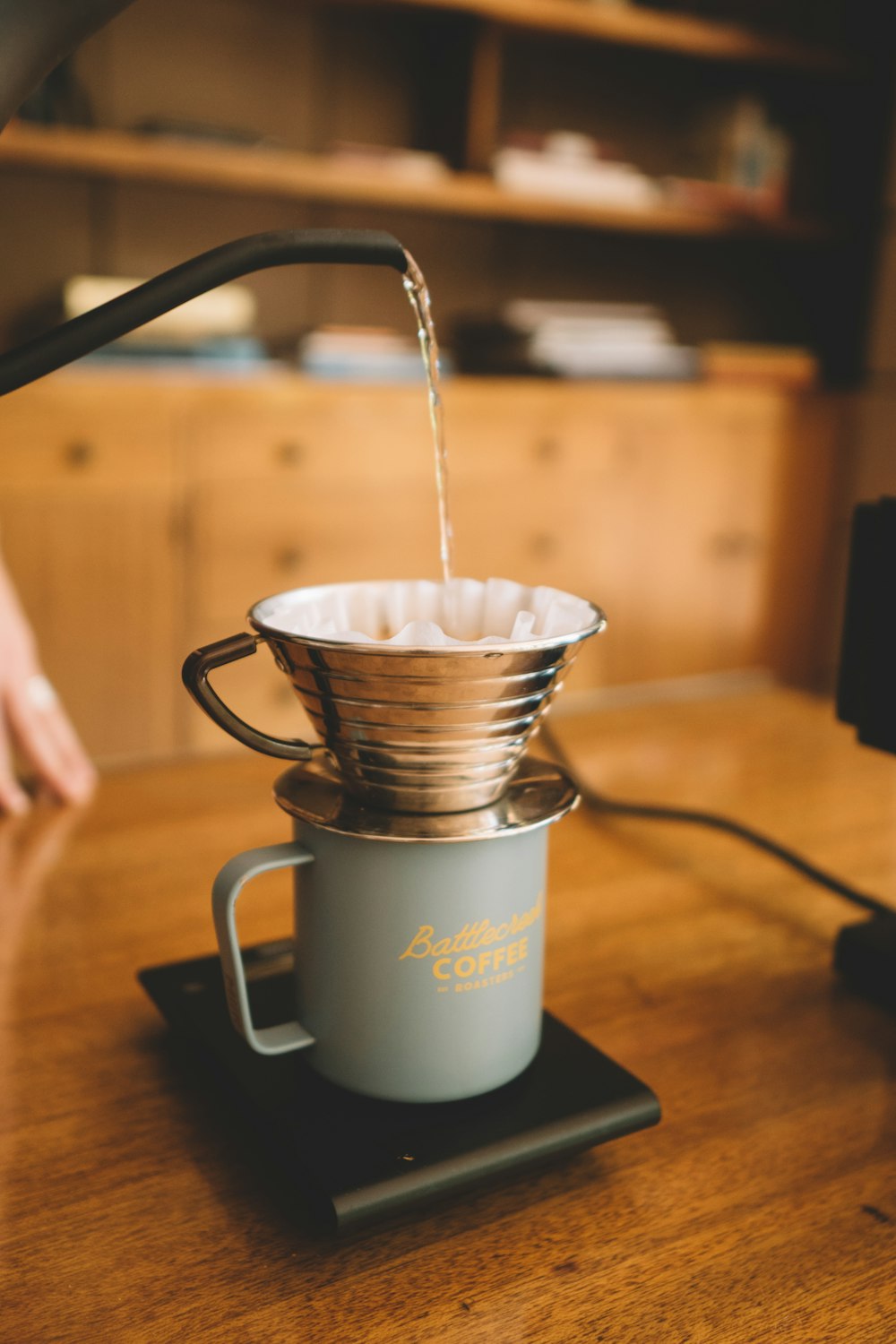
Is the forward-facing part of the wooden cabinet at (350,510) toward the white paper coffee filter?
yes

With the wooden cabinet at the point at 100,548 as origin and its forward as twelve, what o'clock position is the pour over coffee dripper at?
The pour over coffee dripper is roughly at 12 o'clock from the wooden cabinet.

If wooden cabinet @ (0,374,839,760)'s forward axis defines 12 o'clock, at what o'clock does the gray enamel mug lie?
The gray enamel mug is roughly at 12 o'clock from the wooden cabinet.

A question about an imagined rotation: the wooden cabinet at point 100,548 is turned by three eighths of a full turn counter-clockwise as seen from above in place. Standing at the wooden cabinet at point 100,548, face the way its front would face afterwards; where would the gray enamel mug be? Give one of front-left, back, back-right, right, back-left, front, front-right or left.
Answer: back-right

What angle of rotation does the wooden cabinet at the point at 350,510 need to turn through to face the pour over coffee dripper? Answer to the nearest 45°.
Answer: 0° — it already faces it

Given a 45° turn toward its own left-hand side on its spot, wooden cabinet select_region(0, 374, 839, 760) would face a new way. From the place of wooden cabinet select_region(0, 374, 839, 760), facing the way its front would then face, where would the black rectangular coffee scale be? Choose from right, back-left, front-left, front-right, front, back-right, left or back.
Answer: front-right

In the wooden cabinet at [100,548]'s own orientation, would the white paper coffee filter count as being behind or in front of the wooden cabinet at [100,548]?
in front

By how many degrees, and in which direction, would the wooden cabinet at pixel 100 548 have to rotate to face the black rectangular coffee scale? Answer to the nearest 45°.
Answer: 0° — it already faces it

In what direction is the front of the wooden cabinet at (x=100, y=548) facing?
toward the camera
